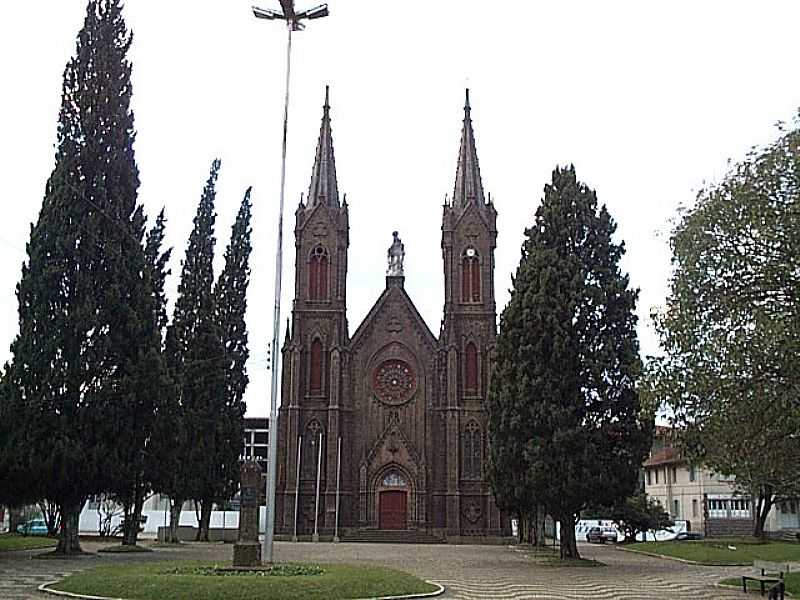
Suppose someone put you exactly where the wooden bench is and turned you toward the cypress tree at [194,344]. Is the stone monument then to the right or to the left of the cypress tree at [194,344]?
left
